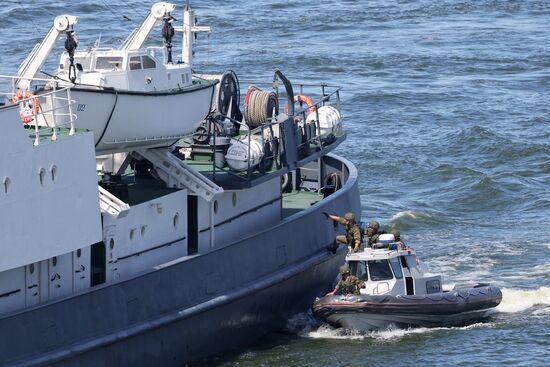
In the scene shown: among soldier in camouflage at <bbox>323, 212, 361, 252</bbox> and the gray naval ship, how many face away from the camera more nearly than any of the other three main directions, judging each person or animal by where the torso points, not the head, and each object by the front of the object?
0

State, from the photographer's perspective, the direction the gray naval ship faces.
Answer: facing the viewer and to the left of the viewer

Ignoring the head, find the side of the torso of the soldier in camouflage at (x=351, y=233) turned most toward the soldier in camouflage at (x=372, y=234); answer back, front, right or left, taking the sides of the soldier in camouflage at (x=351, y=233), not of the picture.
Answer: back

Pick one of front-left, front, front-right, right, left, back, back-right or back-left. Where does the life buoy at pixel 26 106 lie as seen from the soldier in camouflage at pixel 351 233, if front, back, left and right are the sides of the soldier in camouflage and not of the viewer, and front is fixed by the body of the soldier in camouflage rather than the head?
front-left

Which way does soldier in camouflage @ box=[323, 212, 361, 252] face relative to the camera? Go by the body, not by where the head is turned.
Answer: to the viewer's left

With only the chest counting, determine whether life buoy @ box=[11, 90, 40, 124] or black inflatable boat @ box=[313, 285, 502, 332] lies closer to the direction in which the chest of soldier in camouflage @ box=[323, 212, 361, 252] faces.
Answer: the life buoy
